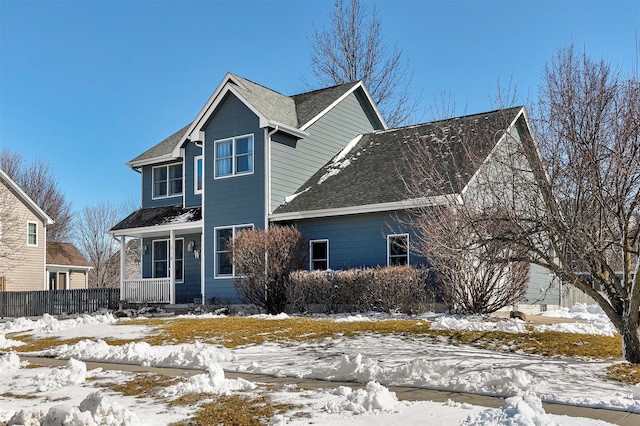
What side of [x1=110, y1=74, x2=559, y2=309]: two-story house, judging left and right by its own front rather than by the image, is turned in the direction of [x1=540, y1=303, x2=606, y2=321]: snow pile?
left

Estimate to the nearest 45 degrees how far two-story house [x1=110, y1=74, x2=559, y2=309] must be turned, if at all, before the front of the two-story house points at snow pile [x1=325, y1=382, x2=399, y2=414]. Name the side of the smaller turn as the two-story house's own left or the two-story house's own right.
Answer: approximately 45° to the two-story house's own left

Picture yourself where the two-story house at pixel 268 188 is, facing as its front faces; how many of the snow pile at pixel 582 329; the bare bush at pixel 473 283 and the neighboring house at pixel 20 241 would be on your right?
1

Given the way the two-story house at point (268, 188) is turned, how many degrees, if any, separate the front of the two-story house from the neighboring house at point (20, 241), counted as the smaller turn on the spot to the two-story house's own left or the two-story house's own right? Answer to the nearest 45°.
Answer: approximately 90° to the two-story house's own right

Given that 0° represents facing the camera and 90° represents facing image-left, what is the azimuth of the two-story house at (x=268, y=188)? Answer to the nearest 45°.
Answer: approximately 45°

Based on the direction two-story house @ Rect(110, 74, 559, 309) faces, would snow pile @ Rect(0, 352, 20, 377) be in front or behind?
in front

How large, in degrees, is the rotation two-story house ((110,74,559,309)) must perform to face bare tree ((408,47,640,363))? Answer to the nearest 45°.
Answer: approximately 45° to its left

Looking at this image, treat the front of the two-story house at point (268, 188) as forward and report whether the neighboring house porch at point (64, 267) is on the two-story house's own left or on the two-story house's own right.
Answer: on the two-story house's own right

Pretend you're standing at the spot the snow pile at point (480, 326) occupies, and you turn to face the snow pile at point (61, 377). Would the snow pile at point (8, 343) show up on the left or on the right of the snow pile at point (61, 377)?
right
